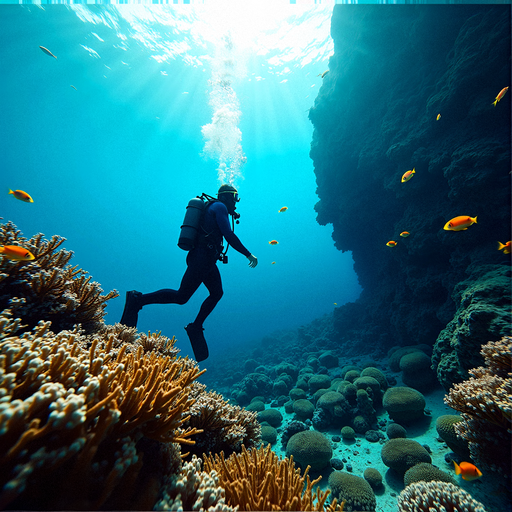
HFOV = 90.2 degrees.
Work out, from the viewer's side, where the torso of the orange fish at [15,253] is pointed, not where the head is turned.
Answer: to the viewer's right

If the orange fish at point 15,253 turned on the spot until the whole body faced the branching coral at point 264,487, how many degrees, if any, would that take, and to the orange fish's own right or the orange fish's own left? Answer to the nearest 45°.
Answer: approximately 45° to the orange fish's own right

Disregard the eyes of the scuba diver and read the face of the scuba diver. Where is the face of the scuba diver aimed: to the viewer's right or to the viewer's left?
to the viewer's right

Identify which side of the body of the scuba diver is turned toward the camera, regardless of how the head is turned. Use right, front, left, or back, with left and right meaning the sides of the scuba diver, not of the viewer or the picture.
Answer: right

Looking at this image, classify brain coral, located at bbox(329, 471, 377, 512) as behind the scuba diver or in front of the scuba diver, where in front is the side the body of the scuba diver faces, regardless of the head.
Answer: in front

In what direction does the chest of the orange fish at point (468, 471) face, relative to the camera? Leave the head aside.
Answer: to the viewer's right

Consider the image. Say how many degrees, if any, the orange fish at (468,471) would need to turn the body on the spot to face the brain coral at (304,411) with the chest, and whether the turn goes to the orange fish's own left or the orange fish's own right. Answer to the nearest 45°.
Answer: approximately 135° to the orange fish's own left

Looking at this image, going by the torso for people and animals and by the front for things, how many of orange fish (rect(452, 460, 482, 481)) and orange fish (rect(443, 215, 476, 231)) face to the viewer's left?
1
